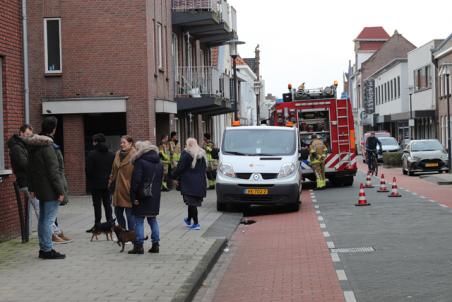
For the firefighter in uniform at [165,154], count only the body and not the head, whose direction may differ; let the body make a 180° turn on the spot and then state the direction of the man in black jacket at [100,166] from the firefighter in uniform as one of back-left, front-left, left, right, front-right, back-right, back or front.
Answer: left

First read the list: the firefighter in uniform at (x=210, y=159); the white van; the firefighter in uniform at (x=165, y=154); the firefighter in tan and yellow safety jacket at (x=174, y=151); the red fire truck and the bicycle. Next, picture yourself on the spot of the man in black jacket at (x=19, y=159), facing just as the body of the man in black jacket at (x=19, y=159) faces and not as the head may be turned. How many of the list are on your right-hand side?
0

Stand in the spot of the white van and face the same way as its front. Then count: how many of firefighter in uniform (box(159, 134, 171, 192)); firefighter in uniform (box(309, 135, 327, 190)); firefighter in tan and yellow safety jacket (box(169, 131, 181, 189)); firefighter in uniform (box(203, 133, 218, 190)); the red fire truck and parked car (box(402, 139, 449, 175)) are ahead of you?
0

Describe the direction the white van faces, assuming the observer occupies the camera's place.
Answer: facing the viewer

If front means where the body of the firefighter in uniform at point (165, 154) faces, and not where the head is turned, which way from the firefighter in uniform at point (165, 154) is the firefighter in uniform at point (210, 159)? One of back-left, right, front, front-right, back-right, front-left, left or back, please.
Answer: front-left

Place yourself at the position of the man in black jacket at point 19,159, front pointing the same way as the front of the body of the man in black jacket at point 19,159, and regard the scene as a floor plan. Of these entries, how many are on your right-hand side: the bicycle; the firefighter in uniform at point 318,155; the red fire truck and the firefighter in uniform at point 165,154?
0

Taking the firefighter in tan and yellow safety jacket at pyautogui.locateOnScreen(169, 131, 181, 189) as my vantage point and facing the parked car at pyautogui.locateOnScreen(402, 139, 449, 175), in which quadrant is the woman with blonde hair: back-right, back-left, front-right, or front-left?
back-right

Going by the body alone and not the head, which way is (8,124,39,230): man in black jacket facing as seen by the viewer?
to the viewer's right

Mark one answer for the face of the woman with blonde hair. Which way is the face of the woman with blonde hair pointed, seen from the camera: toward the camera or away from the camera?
away from the camera
